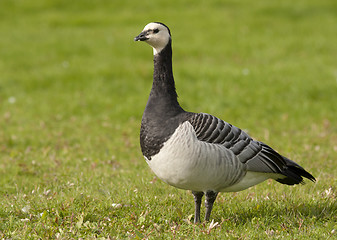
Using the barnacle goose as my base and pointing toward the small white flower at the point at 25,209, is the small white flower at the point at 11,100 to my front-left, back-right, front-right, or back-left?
front-right

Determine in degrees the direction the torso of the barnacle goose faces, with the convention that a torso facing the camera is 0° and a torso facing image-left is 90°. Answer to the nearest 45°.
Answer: approximately 90°

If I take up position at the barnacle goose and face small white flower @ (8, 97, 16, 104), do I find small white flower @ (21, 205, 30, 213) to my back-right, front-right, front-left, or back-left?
front-left

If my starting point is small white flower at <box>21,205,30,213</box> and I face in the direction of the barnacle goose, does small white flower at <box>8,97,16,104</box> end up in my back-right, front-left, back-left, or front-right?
back-left

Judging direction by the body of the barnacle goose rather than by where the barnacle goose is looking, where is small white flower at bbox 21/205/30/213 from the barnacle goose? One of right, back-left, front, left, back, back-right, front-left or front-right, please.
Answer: front

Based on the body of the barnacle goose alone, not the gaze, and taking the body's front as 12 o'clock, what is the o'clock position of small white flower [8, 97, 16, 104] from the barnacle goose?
The small white flower is roughly at 2 o'clock from the barnacle goose.
